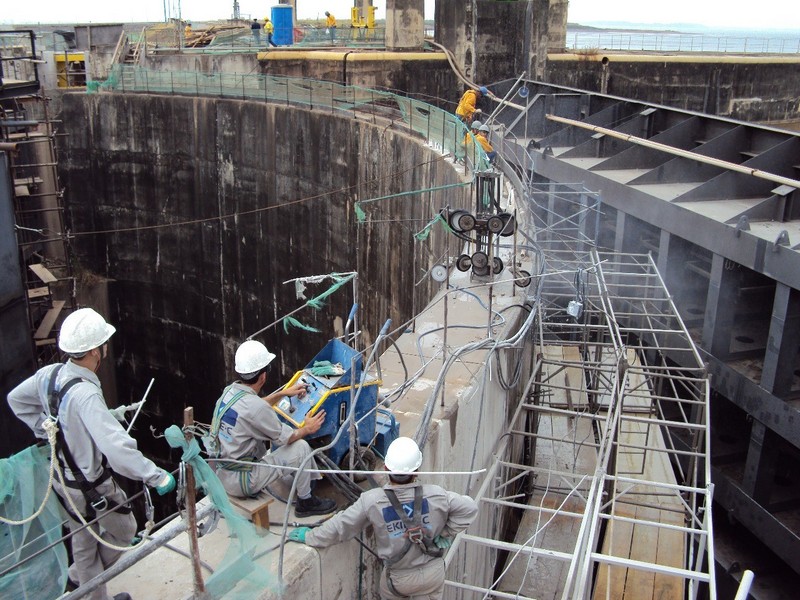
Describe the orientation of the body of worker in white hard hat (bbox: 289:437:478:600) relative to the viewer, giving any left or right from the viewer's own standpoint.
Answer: facing away from the viewer

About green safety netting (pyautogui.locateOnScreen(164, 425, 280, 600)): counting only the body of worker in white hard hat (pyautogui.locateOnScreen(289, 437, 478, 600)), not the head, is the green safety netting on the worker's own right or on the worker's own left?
on the worker's own left

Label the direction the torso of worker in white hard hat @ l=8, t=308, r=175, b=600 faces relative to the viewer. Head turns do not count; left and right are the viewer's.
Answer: facing away from the viewer and to the right of the viewer

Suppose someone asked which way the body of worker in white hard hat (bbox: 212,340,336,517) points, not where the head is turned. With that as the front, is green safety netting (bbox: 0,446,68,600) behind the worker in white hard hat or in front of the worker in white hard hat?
behind

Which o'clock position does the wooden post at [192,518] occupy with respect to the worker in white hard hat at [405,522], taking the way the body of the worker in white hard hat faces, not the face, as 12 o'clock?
The wooden post is roughly at 8 o'clock from the worker in white hard hat.

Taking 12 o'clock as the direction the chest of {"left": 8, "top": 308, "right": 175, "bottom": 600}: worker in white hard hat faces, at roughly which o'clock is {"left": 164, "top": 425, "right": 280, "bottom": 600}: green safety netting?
The green safety netting is roughly at 3 o'clock from the worker in white hard hat.

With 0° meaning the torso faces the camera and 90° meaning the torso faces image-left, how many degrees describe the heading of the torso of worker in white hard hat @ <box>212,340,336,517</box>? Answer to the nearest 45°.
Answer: approximately 225°

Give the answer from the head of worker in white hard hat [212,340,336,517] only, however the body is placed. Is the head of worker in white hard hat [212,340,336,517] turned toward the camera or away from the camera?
away from the camera

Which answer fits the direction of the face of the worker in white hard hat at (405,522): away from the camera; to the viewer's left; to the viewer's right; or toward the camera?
away from the camera

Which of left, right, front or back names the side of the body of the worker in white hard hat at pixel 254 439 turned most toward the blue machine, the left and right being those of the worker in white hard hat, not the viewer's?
front

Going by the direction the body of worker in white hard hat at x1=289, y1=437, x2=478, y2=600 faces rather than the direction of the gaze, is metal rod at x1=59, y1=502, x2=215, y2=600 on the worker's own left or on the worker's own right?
on the worker's own left

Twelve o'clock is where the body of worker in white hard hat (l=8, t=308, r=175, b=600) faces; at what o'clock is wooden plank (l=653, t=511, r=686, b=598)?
The wooden plank is roughly at 1 o'clock from the worker in white hard hat.

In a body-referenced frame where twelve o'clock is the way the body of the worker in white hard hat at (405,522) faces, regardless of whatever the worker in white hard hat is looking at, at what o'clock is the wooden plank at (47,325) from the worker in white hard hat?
The wooden plank is roughly at 11 o'clock from the worker in white hard hat.

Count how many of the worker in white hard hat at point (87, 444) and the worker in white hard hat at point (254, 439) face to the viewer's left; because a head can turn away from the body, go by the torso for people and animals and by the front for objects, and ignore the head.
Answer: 0
